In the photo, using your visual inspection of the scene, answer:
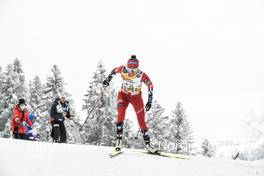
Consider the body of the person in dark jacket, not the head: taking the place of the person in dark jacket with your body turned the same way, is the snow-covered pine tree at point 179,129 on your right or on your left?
on your left

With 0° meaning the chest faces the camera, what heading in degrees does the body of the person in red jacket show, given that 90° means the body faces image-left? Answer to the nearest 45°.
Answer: approximately 315°

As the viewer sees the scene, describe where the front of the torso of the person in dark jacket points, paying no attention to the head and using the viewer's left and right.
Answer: facing the viewer and to the right of the viewer

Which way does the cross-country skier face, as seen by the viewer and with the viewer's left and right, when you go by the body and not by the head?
facing the viewer

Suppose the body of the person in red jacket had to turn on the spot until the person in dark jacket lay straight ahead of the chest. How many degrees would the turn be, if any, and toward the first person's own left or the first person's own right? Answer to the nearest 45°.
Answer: approximately 45° to the first person's own left

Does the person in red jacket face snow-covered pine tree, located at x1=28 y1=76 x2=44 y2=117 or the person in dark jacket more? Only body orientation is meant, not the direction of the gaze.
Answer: the person in dark jacket

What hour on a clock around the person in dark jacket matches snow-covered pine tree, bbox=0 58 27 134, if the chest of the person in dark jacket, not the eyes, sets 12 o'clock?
The snow-covered pine tree is roughly at 7 o'clock from the person in dark jacket.

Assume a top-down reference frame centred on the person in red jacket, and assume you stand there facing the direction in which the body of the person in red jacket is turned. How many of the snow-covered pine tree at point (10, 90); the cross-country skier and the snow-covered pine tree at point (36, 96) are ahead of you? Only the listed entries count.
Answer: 1

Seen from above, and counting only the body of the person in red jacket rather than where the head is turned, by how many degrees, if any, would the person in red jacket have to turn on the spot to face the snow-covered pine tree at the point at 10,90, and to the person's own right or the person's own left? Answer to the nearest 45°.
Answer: approximately 135° to the person's own left

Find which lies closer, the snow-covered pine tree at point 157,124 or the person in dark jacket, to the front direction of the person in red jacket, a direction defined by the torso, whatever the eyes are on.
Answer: the person in dark jacket

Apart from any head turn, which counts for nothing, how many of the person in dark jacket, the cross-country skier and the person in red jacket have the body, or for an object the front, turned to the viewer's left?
0
